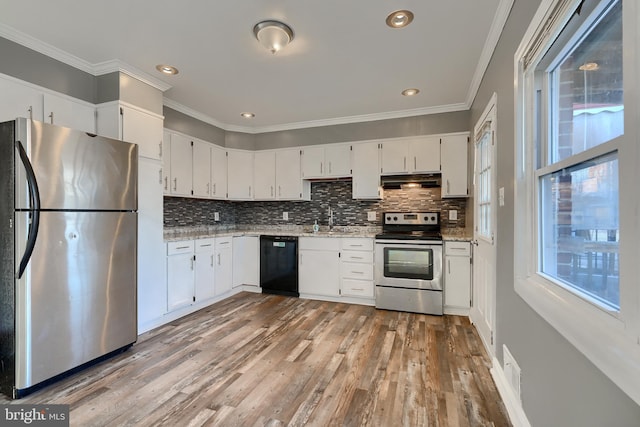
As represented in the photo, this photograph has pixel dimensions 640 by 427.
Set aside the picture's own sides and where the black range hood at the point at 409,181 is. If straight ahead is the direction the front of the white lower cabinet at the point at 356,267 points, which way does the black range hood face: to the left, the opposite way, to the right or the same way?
the same way

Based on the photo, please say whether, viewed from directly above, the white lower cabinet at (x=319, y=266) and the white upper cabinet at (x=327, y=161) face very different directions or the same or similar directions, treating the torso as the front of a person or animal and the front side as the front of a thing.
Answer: same or similar directions

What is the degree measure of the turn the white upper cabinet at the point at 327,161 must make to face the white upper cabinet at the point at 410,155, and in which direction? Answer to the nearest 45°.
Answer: approximately 90° to its left

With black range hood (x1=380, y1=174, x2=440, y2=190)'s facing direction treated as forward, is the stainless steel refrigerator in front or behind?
in front

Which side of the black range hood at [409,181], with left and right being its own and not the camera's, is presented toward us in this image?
front

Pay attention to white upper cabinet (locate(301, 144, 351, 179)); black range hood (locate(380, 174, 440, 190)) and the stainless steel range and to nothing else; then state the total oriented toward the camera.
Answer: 3

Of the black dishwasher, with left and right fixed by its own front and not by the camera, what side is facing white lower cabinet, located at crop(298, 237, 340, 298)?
left

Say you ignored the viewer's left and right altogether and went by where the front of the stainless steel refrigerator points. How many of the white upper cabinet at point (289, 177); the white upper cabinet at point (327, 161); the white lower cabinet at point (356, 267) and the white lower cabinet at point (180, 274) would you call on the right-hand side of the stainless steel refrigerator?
0

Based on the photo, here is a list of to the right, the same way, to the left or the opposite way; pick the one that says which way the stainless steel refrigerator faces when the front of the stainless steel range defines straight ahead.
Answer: to the left

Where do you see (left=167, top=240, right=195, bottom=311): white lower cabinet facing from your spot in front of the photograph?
facing the viewer and to the right of the viewer

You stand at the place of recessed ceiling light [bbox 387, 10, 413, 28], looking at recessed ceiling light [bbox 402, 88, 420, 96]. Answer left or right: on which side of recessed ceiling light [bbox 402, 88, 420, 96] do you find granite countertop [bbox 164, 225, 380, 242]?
left

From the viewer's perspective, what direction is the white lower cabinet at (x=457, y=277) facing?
toward the camera

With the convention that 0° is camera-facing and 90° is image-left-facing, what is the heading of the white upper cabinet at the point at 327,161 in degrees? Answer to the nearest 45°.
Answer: approximately 0°

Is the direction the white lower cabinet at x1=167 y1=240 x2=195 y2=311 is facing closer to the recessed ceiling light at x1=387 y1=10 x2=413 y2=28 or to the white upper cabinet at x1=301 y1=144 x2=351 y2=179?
the recessed ceiling light

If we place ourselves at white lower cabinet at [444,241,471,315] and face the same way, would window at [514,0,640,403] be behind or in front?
in front

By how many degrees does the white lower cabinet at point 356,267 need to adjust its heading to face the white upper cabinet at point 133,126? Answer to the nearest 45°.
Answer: approximately 45° to its right

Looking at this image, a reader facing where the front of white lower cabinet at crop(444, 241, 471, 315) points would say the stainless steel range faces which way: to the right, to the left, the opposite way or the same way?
the same way

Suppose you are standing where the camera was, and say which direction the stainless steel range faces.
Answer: facing the viewer
